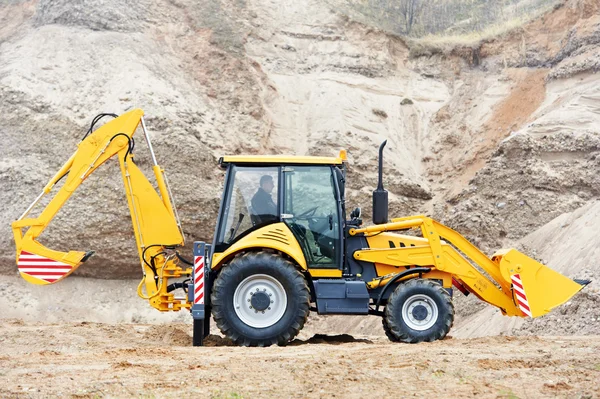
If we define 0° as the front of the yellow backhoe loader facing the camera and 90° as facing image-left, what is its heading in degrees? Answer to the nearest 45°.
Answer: approximately 270°

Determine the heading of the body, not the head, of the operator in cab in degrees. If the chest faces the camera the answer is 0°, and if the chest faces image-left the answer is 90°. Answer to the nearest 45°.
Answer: approximately 270°
